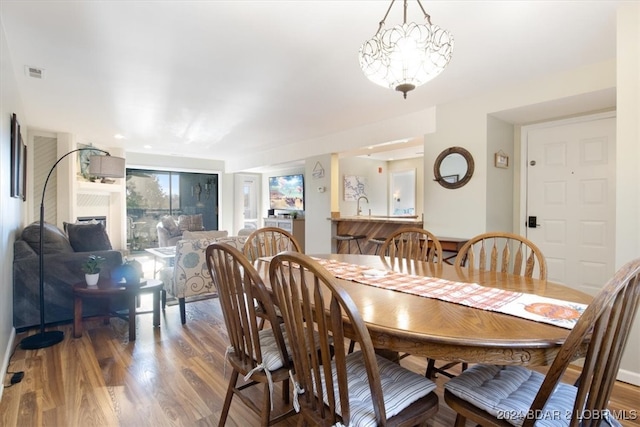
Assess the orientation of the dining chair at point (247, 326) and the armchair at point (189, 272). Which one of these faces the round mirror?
the dining chair

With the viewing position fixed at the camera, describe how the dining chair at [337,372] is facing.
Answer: facing away from the viewer and to the right of the viewer

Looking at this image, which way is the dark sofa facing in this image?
to the viewer's right

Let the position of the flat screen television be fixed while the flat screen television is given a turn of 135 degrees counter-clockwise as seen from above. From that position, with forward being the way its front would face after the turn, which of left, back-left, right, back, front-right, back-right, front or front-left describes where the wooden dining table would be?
right

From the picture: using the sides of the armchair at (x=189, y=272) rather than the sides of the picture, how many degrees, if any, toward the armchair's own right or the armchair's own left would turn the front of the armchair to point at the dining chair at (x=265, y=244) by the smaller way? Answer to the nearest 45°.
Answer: approximately 180°

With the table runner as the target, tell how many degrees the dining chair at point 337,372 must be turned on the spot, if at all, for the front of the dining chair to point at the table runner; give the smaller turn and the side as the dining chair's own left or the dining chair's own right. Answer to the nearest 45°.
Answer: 0° — it already faces it

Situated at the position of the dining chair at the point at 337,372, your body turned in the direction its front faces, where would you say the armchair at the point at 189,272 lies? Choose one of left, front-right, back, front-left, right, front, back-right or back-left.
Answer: left

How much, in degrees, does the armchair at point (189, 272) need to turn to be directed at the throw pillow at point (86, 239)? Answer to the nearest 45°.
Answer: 0° — it already faces it

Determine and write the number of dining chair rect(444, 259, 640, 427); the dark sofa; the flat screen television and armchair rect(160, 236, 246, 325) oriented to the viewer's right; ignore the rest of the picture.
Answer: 1

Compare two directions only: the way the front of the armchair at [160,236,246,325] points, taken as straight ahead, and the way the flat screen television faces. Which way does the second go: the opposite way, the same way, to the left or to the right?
to the left

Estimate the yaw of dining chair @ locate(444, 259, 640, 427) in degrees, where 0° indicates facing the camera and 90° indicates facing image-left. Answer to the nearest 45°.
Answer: approximately 135°

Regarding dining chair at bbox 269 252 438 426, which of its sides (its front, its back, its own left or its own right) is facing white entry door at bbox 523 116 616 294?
front

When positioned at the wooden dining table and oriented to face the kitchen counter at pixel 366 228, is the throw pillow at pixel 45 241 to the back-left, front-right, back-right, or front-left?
front-left

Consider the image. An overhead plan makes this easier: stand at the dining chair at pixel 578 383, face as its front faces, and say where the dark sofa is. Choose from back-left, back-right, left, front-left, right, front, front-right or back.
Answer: front-left

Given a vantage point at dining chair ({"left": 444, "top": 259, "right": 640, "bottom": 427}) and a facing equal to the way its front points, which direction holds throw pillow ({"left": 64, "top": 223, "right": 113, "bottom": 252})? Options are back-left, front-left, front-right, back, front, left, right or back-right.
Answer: front-left

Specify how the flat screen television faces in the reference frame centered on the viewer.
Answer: facing the viewer and to the left of the viewer

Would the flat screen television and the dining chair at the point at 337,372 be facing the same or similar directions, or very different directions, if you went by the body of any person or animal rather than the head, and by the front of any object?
very different directions
